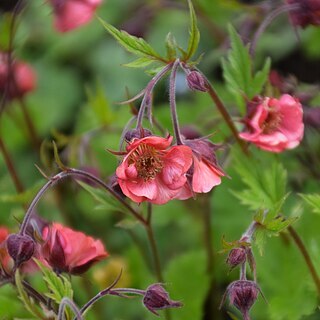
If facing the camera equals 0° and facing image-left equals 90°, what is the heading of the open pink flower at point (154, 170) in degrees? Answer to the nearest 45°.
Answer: approximately 0°

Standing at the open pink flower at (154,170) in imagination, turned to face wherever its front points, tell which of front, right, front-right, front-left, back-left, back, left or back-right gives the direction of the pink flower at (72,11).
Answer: back

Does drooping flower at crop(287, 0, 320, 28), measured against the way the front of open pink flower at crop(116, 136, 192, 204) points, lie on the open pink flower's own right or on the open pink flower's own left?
on the open pink flower's own left
